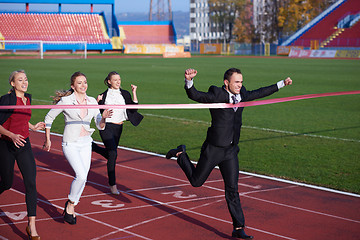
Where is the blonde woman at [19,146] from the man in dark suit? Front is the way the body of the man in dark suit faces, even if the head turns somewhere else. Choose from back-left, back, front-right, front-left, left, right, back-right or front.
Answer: back-right

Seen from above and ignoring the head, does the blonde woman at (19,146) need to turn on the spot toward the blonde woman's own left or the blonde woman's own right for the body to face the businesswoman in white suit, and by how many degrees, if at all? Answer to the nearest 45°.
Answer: approximately 90° to the blonde woman's own left

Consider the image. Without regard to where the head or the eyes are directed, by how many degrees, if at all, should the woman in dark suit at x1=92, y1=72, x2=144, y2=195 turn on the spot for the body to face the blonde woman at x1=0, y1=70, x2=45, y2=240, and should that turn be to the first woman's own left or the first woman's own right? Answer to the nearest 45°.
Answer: approximately 90° to the first woman's own right

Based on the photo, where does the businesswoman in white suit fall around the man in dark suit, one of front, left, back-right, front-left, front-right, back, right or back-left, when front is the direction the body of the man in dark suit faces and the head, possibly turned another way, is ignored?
back-right

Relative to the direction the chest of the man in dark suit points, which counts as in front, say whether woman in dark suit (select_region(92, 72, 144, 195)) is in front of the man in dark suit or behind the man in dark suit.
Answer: behind

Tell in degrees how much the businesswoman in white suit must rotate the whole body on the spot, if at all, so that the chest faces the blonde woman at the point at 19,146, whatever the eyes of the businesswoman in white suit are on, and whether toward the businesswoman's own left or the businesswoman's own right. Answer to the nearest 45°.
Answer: approximately 90° to the businesswoman's own right

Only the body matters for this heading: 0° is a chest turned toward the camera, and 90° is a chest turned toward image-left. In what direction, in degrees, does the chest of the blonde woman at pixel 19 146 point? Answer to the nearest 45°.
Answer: approximately 315°

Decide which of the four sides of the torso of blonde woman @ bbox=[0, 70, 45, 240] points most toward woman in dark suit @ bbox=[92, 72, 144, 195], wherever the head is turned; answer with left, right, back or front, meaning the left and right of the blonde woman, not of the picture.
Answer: left

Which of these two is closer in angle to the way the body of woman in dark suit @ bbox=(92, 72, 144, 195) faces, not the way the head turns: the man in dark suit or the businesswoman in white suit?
the man in dark suit
